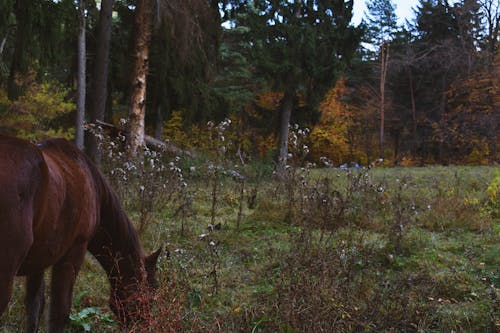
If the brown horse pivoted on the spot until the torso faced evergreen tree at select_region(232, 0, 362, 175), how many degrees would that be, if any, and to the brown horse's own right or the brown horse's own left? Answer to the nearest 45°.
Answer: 0° — it already faces it

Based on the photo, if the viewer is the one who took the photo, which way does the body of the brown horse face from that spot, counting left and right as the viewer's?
facing away from the viewer and to the right of the viewer
